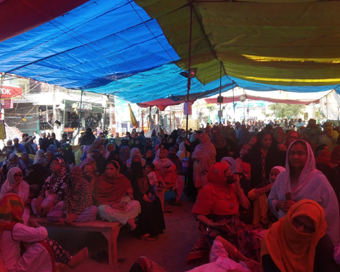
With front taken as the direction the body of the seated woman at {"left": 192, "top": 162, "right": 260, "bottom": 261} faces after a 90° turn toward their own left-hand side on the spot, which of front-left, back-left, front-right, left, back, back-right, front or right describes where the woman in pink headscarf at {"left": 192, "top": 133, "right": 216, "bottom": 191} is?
front-left

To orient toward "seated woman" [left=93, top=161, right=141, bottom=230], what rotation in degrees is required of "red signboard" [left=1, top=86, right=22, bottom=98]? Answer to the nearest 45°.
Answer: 0° — it already faces them

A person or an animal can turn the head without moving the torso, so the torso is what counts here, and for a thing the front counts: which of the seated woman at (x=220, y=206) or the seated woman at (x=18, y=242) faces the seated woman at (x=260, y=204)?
the seated woman at (x=18, y=242)

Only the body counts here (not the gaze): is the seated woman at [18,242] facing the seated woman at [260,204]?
yes

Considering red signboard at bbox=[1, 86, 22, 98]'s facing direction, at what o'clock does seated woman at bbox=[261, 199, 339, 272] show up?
The seated woman is roughly at 12 o'clock from the red signboard.

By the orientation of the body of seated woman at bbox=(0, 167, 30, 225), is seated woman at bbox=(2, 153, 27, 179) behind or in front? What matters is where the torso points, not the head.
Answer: behind

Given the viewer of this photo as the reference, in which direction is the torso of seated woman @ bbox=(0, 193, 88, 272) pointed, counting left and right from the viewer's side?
facing to the right of the viewer

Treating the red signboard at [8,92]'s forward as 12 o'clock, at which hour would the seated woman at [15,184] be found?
The seated woman is roughly at 12 o'clock from the red signboard.

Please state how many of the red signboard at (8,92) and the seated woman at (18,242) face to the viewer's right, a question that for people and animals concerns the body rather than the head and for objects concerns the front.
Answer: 1
